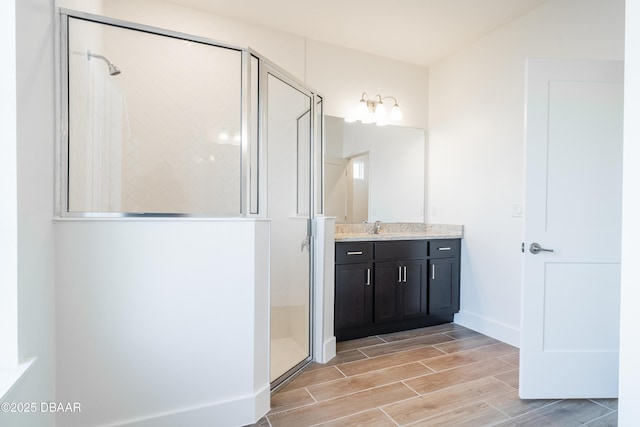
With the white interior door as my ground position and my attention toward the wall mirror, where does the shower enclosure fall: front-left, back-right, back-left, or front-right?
front-left

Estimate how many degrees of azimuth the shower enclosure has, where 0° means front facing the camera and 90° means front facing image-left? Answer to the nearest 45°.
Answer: approximately 315°

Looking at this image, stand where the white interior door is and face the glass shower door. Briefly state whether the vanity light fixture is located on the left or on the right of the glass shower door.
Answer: right

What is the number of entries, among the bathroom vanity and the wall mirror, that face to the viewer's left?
0

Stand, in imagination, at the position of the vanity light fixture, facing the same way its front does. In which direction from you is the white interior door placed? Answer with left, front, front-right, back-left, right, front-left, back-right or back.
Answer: front

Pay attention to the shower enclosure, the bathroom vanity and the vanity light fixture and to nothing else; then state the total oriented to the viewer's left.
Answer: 0

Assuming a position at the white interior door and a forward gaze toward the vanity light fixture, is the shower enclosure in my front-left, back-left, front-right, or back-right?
front-left

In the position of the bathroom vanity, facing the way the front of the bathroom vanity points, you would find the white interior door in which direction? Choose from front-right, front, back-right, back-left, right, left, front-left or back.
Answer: front

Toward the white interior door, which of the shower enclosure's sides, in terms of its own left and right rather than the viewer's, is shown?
front

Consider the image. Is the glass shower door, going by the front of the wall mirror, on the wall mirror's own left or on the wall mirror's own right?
on the wall mirror's own right

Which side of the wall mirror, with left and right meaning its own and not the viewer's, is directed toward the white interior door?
front

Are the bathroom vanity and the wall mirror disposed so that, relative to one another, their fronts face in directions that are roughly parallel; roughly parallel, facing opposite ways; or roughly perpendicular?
roughly parallel

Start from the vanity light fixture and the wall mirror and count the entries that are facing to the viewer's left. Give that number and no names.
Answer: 0

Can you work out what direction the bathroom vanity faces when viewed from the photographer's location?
facing the viewer and to the right of the viewer

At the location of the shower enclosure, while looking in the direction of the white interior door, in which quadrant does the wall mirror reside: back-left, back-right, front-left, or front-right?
front-left
